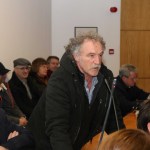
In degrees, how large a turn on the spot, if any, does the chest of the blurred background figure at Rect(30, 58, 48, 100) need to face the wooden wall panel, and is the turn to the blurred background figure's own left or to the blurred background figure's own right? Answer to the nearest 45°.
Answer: approximately 90° to the blurred background figure's own left
